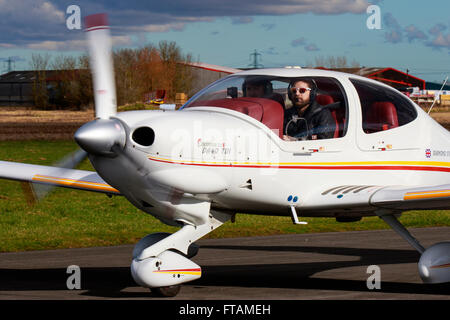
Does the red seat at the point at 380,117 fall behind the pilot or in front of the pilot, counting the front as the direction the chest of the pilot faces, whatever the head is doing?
behind

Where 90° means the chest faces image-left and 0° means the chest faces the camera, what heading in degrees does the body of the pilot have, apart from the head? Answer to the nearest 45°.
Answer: approximately 45°
